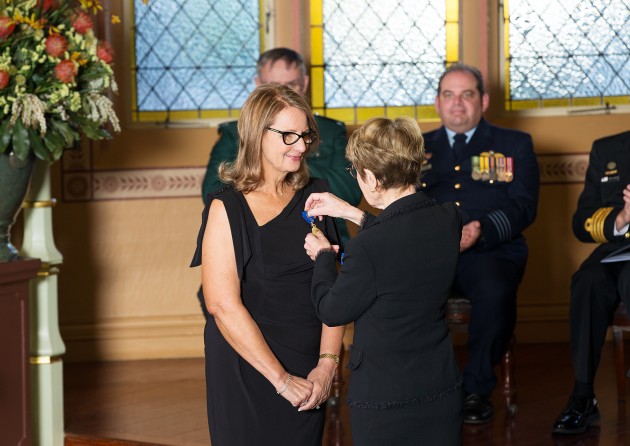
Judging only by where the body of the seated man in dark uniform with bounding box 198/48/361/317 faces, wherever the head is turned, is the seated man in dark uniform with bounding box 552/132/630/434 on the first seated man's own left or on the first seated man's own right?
on the first seated man's own left

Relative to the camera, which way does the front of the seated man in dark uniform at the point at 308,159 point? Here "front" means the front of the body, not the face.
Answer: toward the camera

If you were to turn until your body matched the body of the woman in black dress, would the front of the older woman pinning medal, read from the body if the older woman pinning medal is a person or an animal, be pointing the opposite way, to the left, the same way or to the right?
the opposite way

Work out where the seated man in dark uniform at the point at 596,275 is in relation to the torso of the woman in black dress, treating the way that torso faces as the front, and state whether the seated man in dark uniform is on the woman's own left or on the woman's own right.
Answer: on the woman's own left

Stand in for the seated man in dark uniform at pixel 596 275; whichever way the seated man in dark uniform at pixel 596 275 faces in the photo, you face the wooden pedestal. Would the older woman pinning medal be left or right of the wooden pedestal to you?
left

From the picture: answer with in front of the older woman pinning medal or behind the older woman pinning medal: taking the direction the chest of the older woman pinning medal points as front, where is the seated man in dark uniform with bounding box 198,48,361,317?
in front

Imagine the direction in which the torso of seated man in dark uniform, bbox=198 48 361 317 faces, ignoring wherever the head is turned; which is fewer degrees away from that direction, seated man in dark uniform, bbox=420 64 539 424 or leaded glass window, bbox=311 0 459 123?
the seated man in dark uniform

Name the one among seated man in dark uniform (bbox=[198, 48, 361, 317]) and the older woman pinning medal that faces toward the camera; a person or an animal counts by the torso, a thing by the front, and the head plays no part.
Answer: the seated man in dark uniform

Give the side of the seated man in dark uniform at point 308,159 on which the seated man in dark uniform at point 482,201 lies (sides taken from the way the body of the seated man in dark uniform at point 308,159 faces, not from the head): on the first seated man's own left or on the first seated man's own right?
on the first seated man's own left

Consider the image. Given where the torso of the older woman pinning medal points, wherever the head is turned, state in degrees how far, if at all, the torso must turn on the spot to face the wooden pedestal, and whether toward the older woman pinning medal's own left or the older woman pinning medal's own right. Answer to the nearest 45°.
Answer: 0° — they already face it

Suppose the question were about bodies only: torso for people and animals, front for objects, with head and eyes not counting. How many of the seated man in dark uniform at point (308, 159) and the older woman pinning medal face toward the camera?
1

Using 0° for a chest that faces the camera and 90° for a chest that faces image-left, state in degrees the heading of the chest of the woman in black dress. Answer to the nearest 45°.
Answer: approximately 315°

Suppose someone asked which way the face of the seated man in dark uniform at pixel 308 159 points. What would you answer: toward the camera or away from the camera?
toward the camera

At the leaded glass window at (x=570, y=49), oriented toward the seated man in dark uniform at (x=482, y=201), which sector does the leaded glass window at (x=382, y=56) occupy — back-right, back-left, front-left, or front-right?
front-right

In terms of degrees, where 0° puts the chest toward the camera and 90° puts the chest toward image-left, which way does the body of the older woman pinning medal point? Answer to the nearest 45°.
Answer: approximately 135°

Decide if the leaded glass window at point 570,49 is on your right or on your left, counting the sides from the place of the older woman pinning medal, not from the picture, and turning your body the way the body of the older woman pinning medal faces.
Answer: on your right

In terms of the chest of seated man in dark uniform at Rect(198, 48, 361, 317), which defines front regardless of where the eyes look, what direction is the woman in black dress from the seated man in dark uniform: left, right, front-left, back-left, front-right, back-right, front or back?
front

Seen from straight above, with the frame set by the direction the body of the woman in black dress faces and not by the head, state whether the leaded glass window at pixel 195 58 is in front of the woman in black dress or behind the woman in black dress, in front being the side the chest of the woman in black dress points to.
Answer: behind
